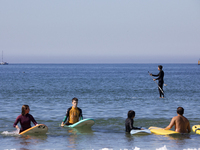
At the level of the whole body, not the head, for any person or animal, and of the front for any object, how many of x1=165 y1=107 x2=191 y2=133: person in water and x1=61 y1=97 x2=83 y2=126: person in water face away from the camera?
1

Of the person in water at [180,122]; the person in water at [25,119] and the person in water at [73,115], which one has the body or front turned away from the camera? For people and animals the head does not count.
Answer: the person in water at [180,122]

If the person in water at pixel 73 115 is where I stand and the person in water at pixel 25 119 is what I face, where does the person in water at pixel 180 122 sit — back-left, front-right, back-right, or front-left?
back-left

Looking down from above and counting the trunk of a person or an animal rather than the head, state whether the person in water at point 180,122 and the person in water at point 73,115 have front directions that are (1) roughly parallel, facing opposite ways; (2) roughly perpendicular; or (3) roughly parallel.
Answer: roughly parallel, facing opposite ways

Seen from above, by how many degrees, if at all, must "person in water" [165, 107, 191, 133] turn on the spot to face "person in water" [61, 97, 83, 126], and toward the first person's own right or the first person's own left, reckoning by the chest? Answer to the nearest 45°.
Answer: approximately 90° to the first person's own left

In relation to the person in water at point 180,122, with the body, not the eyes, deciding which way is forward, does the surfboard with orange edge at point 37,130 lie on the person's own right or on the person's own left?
on the person's own left

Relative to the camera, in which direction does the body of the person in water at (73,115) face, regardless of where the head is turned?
toward the camera

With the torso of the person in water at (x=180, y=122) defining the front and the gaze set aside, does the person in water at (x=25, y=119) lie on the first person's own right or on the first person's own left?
on the first person's own left

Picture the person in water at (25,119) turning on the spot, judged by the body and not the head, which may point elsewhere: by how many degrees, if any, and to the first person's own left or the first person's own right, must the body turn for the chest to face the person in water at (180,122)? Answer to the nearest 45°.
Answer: approximately 45° to the first person's own left

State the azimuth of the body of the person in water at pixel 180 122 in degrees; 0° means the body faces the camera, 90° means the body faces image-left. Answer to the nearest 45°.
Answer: approximately 180°

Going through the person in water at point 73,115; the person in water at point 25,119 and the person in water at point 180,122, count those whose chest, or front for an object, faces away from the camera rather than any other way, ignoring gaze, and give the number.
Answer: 1

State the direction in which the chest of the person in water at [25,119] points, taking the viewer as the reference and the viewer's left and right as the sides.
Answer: facing the viewer and to the right of the viewer

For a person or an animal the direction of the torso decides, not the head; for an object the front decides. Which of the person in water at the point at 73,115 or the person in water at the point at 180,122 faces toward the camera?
the person in water at the point at 73,115

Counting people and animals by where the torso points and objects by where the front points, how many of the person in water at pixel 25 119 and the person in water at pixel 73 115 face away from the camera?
0
